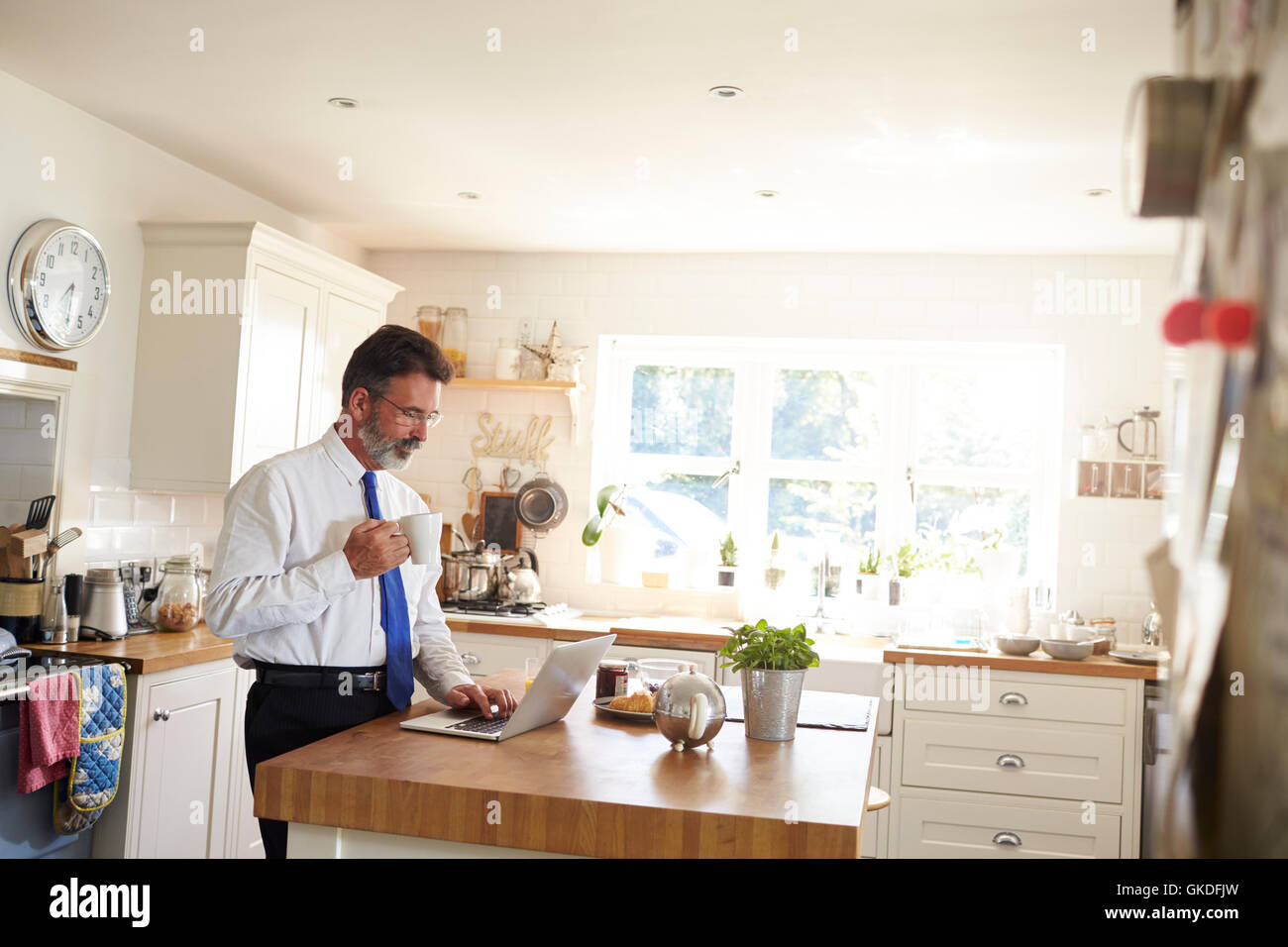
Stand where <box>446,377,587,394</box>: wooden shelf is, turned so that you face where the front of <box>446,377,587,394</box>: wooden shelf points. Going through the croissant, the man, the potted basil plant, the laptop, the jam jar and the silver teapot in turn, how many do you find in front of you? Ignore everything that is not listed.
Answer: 6

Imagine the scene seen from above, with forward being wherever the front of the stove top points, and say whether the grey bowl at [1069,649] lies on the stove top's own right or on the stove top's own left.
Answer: on the stove top's own left

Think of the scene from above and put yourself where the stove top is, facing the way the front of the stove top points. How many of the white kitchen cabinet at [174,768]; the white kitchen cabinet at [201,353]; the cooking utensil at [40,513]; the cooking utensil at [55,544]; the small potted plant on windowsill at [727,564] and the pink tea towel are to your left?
1

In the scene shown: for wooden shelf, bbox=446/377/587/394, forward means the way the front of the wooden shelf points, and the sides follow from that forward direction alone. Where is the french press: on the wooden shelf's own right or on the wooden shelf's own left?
on the wooden shelf's own left

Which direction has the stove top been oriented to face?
toward the camera

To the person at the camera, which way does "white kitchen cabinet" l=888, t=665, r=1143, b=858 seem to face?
facing the viewer

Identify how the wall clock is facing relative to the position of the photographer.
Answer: facing the viewer and to the right of the viewer

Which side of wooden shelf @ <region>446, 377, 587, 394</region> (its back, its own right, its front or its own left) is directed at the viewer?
front

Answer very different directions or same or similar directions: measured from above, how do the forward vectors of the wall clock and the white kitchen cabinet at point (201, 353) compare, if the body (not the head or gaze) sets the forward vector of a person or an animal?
same or similar directions

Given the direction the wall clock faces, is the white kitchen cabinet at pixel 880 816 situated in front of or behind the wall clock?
in front

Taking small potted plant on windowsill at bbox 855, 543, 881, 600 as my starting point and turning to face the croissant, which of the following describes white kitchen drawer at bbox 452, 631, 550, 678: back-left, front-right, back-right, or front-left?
front-right

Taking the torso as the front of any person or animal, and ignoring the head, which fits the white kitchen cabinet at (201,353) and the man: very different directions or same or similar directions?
same or similar directions

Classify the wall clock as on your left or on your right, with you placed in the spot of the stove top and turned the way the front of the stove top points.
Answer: on your right

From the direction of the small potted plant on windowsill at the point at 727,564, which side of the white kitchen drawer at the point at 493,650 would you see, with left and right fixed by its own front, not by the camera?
left

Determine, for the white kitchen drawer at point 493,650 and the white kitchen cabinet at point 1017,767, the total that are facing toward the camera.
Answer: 2

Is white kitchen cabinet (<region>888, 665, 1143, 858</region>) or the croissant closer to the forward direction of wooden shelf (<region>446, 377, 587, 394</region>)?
the croissant
